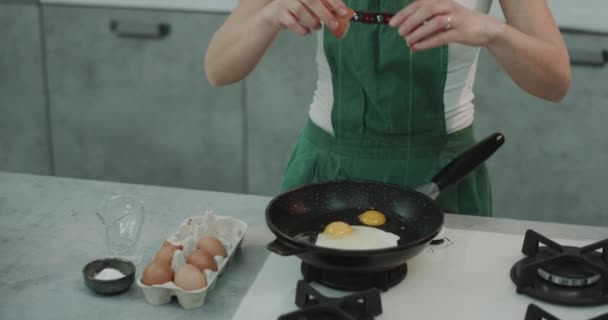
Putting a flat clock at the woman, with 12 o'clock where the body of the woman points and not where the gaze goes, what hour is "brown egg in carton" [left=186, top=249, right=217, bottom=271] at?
The brown egg in carton is roughly at 1 o'clock from the woman.

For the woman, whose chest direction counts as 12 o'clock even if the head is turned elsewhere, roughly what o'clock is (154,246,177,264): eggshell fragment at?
The eggshell fragment is roughly at 1 o'clock from the woman.

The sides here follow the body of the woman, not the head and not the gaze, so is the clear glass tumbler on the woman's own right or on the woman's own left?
on the woman's own right

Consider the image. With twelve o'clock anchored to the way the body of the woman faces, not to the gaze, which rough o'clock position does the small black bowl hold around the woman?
The small black bowl is roughly at 1 o'clock from the woman.

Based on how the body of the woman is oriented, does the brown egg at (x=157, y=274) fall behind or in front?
in front

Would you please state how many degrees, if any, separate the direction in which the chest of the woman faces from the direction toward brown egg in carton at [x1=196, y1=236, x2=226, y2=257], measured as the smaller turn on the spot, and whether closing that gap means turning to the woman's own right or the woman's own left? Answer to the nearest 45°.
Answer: approximately 45° to the woman's own right

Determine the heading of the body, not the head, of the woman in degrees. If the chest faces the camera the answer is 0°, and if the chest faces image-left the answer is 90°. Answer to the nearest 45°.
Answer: approximately 0°
